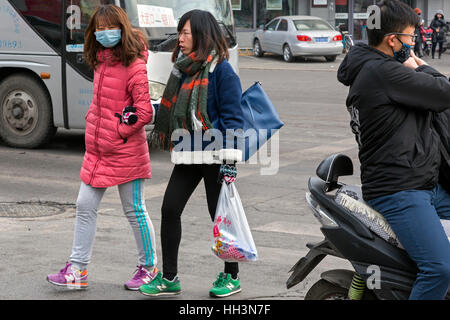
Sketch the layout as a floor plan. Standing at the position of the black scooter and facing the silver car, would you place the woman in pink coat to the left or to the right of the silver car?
left

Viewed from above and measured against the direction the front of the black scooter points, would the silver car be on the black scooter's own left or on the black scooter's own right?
on the black scooter's own left

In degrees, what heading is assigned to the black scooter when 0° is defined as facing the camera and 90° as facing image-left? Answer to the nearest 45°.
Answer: approximately 270°

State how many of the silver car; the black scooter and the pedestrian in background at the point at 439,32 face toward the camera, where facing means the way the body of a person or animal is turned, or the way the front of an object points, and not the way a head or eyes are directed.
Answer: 1

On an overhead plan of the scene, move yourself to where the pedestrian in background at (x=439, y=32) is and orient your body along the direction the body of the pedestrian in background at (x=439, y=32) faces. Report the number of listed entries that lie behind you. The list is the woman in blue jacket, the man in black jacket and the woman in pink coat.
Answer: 0

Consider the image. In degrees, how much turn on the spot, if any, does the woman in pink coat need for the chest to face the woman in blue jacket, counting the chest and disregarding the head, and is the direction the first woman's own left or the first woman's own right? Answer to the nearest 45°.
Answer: approximately 90° to the first woman's own left

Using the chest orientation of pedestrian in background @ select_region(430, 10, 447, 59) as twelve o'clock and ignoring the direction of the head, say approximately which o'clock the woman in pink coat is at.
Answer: The woman in pink coat is roughly at 12 o'clock from the pedestrian in background.

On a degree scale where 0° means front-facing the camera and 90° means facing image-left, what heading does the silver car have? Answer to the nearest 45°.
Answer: approximately 135°

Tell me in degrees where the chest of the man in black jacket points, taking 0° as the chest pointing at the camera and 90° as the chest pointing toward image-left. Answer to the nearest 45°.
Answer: approximately 270°

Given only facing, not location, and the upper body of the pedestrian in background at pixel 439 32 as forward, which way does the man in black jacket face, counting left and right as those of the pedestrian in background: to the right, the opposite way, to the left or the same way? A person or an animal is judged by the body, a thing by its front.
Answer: to the left

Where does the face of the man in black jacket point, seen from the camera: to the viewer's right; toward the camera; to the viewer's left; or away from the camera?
to the viewer's right

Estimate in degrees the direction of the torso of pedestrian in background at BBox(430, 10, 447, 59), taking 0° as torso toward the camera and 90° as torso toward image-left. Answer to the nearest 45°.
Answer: approximately 0°

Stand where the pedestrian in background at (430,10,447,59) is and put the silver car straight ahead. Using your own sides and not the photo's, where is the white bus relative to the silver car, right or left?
left

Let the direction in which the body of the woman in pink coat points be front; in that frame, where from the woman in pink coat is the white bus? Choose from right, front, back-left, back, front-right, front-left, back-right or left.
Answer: back-right

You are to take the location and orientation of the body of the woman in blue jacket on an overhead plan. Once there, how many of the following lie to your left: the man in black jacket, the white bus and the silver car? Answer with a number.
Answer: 1

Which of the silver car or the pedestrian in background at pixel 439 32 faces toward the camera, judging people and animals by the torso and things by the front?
the pedestrian in background
